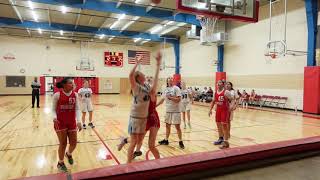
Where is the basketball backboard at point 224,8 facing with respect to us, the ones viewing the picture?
facing away from the viewer and to the left of the viewer

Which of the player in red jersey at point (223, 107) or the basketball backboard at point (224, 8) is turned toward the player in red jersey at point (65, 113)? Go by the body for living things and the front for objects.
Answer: the player in red jersey at point (223, 107)

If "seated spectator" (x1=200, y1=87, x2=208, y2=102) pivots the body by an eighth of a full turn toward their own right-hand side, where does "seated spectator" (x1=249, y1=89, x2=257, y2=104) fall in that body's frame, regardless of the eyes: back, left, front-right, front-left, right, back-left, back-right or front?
back-left

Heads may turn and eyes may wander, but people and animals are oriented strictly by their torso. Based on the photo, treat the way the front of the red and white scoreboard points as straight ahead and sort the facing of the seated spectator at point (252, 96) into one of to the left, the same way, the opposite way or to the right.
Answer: to the right

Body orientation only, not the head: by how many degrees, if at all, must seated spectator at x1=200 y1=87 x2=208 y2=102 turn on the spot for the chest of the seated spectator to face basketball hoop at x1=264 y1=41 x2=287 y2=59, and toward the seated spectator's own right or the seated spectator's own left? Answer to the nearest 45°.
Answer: approximately 90° to the seated spectator's own left

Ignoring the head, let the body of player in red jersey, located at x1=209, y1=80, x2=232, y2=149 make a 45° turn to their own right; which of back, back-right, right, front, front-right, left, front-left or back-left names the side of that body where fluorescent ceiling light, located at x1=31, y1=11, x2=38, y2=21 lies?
front-right

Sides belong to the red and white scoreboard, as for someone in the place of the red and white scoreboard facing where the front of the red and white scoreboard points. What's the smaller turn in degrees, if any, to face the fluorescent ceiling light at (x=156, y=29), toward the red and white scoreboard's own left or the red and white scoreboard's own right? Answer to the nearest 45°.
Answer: approximately 45° to the red and white scoreboard's own left

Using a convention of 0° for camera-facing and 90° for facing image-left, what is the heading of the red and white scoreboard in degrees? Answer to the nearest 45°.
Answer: approximately 0°

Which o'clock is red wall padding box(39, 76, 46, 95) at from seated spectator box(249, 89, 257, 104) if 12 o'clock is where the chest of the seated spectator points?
The red wall padding is roughly at 2 o'clock from the seated spectator.

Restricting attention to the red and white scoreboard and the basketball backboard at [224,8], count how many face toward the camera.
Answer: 1

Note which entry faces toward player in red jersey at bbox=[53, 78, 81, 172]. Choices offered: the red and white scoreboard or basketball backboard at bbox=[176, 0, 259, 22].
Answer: the red and white scoreboard
